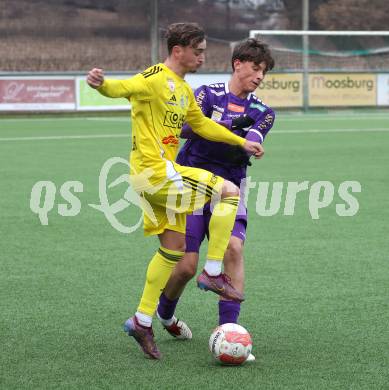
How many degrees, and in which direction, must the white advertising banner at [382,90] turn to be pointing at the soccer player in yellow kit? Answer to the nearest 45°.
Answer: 0° — it already faces them

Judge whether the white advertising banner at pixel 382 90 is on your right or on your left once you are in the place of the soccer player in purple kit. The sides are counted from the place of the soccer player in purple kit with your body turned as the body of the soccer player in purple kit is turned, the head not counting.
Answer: on your left

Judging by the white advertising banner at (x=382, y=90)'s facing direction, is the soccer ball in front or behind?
in front

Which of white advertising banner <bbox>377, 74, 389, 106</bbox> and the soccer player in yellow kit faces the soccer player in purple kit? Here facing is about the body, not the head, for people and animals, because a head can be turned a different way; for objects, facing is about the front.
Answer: the white advertising banner

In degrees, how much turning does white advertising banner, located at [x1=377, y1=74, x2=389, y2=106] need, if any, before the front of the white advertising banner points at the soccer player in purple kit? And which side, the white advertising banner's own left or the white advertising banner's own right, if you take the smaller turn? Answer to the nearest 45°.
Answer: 0° — it already faces them
